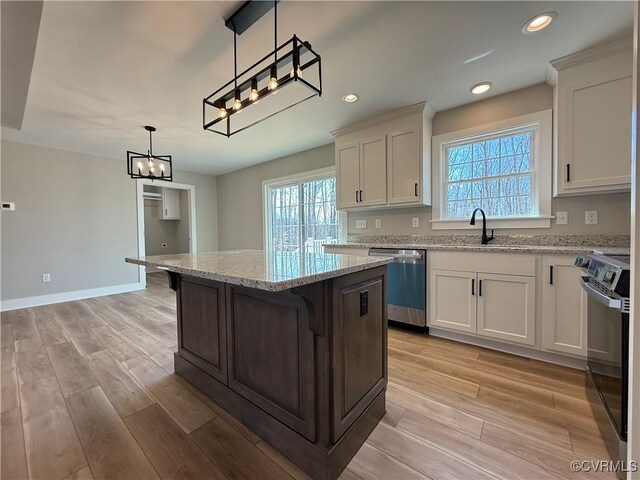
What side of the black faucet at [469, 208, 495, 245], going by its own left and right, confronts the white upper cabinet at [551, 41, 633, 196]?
left

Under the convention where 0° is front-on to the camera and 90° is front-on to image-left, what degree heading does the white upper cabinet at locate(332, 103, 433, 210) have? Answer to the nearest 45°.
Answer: approximately 45°

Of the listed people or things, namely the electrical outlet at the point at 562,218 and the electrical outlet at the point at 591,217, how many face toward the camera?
2

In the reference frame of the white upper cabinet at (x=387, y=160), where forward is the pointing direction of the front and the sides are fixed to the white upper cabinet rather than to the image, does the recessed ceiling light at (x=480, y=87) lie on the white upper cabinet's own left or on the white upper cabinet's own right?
on the white upper cabinet's own left

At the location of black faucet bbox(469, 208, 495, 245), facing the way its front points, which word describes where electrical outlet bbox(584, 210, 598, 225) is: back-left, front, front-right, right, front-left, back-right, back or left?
back-left

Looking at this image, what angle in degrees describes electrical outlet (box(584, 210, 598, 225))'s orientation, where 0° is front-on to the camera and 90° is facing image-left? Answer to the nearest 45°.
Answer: approximately 0°

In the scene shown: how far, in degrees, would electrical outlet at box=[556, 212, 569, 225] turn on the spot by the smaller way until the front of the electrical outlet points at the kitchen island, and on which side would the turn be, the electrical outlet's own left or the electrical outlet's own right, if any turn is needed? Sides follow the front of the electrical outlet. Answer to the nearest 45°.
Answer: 0° — it already faces it

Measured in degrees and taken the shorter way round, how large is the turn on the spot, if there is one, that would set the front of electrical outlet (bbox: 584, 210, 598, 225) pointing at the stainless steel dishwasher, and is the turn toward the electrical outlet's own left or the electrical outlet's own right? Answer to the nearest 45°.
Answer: approximately 45° to the electrical outlet's own right
